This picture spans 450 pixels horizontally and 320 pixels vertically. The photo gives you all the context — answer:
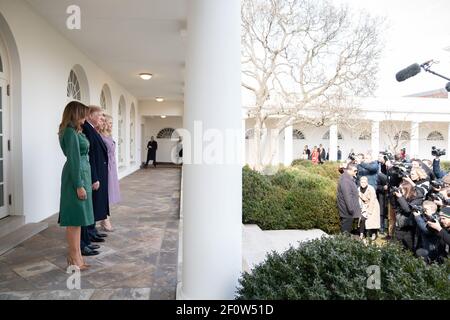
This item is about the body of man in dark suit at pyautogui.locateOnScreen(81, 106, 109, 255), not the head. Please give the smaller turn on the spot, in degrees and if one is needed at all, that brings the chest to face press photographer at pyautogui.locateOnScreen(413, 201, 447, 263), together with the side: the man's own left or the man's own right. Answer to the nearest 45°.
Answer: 0° — they already face them

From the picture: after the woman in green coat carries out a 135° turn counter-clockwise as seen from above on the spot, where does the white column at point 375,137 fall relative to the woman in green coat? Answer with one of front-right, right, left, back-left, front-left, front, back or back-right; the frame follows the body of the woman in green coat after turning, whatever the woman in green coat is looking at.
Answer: right

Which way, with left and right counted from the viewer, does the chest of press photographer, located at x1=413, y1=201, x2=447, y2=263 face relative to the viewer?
facing to the left of the viewer

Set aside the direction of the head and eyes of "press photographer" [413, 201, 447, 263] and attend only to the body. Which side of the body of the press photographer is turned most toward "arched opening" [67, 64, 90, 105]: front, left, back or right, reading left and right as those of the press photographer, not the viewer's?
front

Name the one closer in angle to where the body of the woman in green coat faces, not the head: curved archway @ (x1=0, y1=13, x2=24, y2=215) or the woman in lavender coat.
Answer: the woman in lavender coat

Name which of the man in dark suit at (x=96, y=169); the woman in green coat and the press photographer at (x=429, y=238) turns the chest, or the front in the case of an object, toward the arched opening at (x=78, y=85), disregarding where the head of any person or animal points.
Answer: the press photographer

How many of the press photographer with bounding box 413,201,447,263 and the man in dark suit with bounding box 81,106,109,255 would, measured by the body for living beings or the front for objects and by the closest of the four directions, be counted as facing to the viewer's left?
1

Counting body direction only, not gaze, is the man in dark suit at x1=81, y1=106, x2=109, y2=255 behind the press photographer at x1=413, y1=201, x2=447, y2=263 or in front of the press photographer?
in front

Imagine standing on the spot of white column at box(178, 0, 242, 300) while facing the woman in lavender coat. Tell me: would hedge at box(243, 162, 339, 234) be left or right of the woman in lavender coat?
right

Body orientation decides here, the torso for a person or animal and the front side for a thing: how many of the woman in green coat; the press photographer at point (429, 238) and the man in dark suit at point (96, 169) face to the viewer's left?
1

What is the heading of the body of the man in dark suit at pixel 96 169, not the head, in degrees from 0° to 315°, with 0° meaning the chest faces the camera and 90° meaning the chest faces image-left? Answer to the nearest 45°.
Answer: approximately 270°

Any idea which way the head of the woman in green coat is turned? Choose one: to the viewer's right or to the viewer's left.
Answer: to the viewer's right

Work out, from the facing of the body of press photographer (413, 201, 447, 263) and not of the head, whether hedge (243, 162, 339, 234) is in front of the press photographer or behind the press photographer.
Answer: in front

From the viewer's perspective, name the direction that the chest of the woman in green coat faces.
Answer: to the viewer's right
